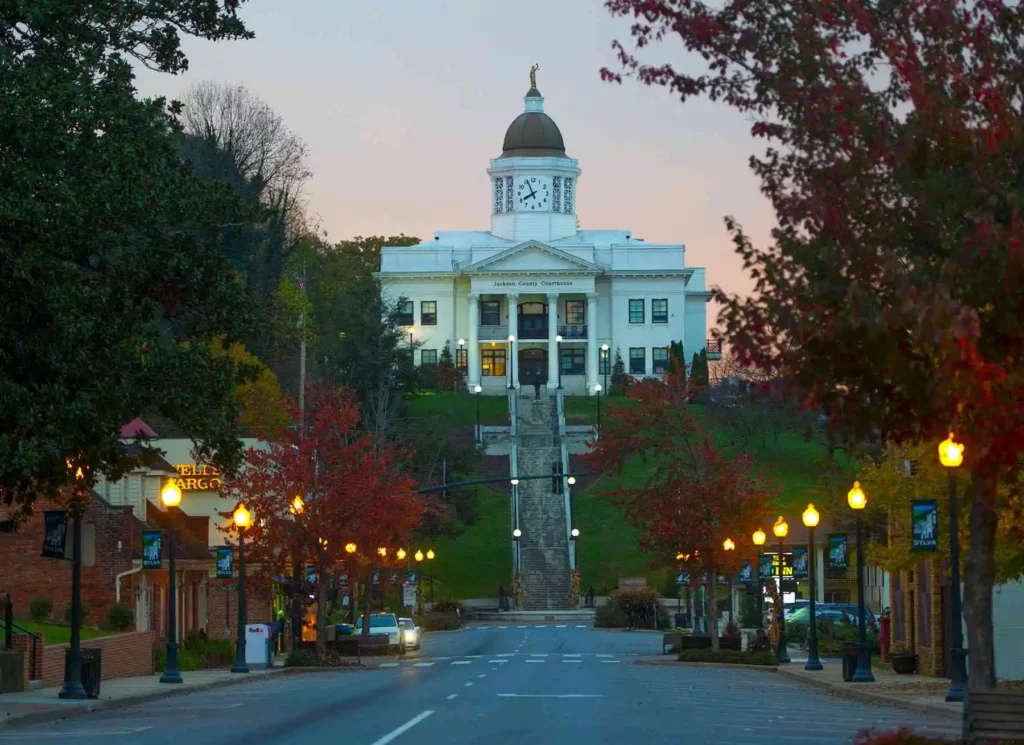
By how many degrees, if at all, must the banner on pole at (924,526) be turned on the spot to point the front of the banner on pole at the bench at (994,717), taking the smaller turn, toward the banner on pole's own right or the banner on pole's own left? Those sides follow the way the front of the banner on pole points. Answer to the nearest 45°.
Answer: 0° — it already faces it

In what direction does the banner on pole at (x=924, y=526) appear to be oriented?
toward the camera

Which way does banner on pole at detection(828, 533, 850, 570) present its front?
toward the camera

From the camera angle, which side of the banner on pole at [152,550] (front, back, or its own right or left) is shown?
front

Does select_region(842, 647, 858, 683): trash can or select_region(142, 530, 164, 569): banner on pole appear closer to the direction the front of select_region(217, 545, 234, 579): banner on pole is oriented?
the banner on pole

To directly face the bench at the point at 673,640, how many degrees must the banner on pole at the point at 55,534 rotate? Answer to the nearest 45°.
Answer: approximately 135° to its left

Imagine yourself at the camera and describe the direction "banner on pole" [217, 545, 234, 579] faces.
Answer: facing the viewer

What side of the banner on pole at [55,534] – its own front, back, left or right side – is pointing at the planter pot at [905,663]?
left

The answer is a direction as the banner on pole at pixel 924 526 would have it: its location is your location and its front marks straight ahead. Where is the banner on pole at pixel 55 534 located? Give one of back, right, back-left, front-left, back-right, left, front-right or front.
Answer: right

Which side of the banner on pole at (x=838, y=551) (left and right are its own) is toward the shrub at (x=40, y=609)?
right
